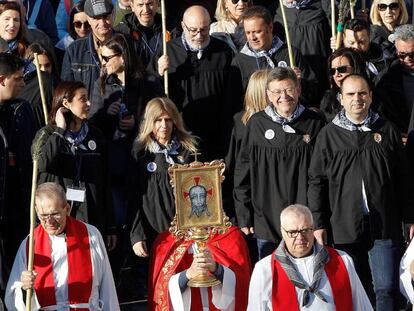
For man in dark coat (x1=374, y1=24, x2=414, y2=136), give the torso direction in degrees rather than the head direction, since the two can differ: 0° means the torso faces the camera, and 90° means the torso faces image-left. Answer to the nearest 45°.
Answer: approximately 315°

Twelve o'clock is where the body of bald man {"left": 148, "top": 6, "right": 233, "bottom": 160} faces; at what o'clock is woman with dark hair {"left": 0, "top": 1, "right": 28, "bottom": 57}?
The woman with dark hair is roughly at 3 o'clock from the bald man.

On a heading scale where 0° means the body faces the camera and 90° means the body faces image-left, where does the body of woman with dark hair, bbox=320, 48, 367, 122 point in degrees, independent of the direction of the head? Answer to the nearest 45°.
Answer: approximately 45°

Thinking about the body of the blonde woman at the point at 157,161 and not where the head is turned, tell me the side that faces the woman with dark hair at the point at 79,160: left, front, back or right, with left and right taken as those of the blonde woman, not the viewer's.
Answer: right
